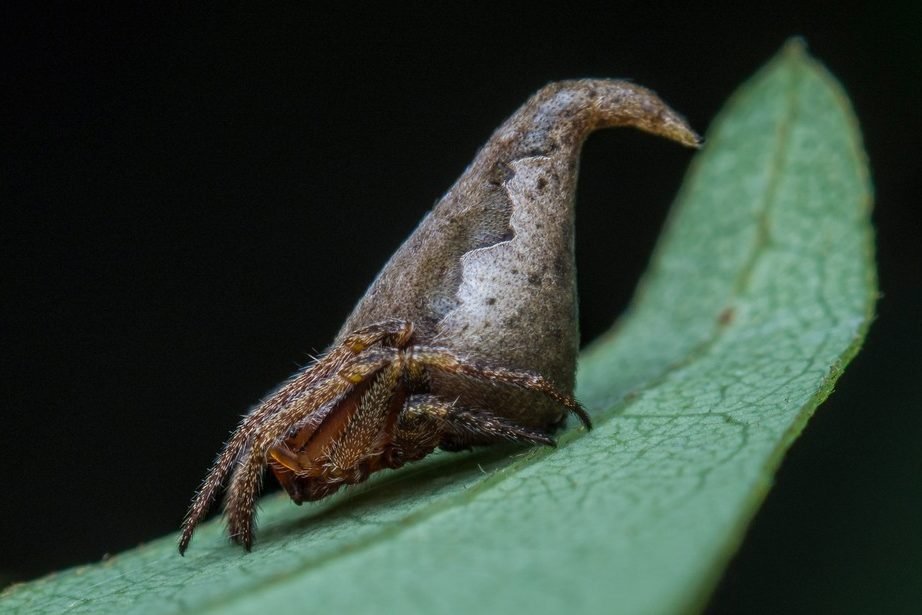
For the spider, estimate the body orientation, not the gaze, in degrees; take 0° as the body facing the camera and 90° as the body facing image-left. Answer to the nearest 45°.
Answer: approximately 90°
